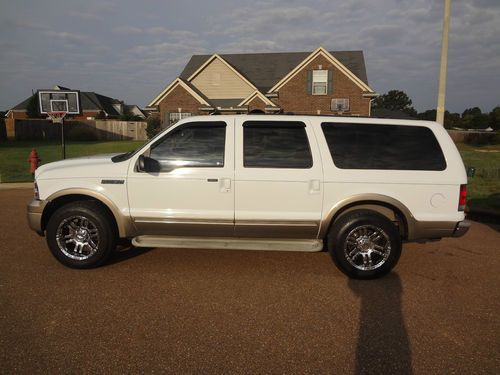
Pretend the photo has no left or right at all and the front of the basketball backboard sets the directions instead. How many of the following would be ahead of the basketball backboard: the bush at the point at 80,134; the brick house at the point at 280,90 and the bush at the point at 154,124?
0

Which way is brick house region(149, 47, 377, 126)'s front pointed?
toward the camera

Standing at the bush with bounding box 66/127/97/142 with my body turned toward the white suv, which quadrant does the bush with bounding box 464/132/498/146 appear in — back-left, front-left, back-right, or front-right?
front-left

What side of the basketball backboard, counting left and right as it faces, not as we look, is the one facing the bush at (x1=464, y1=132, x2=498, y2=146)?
left

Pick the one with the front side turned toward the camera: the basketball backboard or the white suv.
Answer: the basketball backboard

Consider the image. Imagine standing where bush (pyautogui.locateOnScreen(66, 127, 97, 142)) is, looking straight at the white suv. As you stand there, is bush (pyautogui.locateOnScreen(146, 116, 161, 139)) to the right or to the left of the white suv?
left

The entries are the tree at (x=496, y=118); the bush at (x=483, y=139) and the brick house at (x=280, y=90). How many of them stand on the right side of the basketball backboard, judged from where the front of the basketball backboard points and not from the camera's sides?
0

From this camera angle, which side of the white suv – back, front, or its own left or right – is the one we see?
left

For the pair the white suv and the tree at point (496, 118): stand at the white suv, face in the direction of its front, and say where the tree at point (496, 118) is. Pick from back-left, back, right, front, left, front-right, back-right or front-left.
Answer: back-right

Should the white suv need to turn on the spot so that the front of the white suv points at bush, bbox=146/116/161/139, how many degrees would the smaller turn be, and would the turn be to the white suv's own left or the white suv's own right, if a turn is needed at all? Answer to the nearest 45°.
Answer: approximately 90° to the white suv's own right

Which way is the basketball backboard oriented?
toward the camera

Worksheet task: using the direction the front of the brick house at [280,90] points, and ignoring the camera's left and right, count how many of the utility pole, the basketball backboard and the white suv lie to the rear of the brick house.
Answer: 0

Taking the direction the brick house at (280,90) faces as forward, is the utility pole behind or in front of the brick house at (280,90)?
in front

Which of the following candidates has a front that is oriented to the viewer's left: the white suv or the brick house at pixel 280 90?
the white suv

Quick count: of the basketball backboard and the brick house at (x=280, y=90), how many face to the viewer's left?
0
